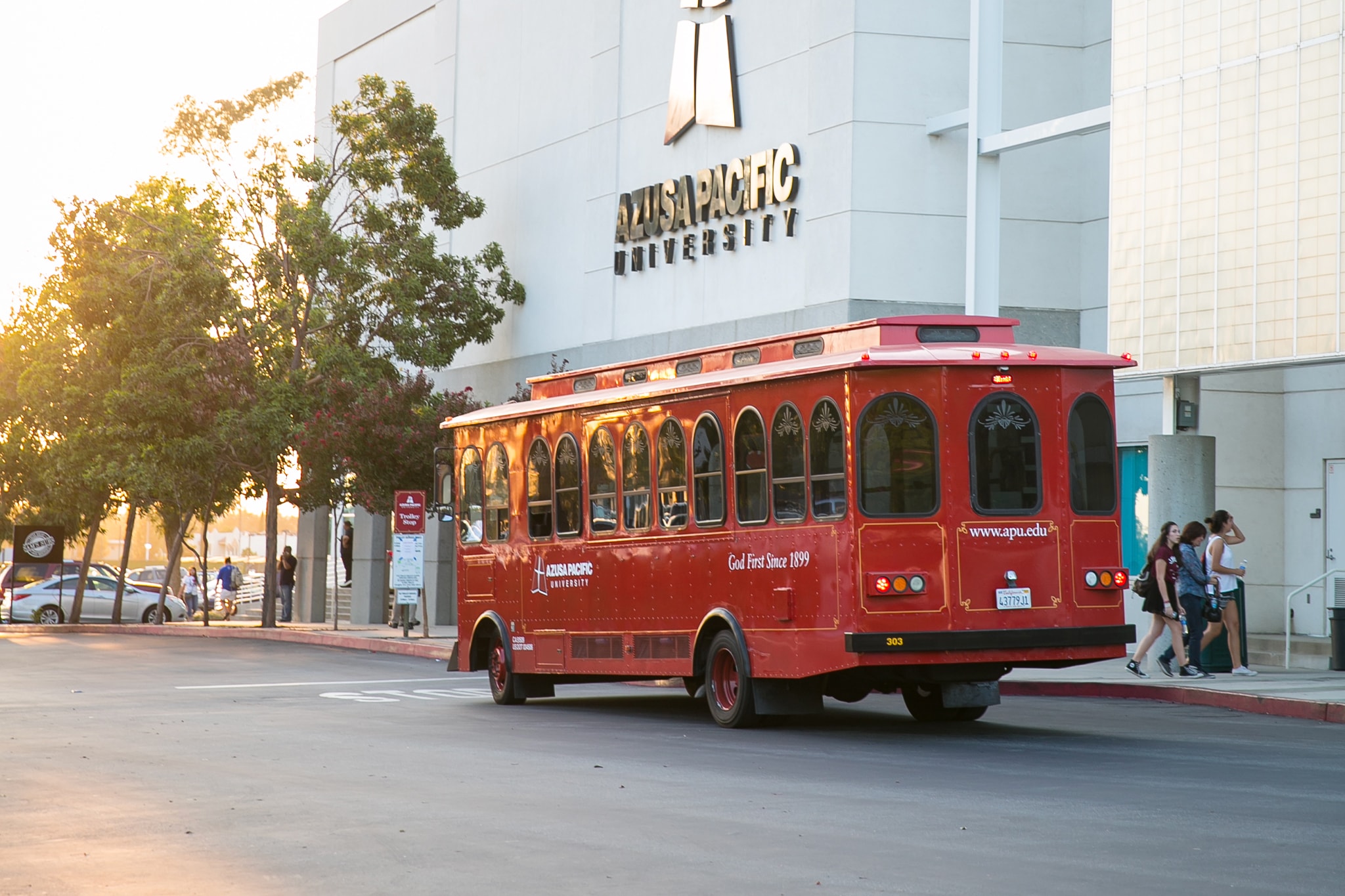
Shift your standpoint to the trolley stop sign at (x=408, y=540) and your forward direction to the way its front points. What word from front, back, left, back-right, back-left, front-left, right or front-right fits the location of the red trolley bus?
front

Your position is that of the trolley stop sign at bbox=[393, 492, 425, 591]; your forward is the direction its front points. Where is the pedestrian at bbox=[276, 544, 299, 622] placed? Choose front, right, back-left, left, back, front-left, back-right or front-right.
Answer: back

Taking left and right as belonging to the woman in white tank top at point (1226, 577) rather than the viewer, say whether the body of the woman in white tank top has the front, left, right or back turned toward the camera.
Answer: right

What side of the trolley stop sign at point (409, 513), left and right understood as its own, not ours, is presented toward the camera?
front

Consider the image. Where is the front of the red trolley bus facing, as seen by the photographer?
facing away from the viewer and to the left of the viewer

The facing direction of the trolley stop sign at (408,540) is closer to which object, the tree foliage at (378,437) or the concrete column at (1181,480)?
the concrete column

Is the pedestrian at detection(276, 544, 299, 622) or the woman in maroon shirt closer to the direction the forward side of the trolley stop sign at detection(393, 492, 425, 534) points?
the woman in maroon shirt

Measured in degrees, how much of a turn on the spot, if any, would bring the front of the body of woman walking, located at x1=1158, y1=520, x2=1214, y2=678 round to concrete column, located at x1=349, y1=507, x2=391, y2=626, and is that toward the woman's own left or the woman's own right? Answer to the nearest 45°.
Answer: approximately 135° to the woman's own left

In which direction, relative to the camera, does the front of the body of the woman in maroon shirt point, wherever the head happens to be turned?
to the viewer's right

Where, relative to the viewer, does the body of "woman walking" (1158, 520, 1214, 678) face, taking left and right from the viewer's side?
facing to the right of the viewer

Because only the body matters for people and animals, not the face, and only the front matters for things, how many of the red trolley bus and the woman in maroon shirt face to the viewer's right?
1
